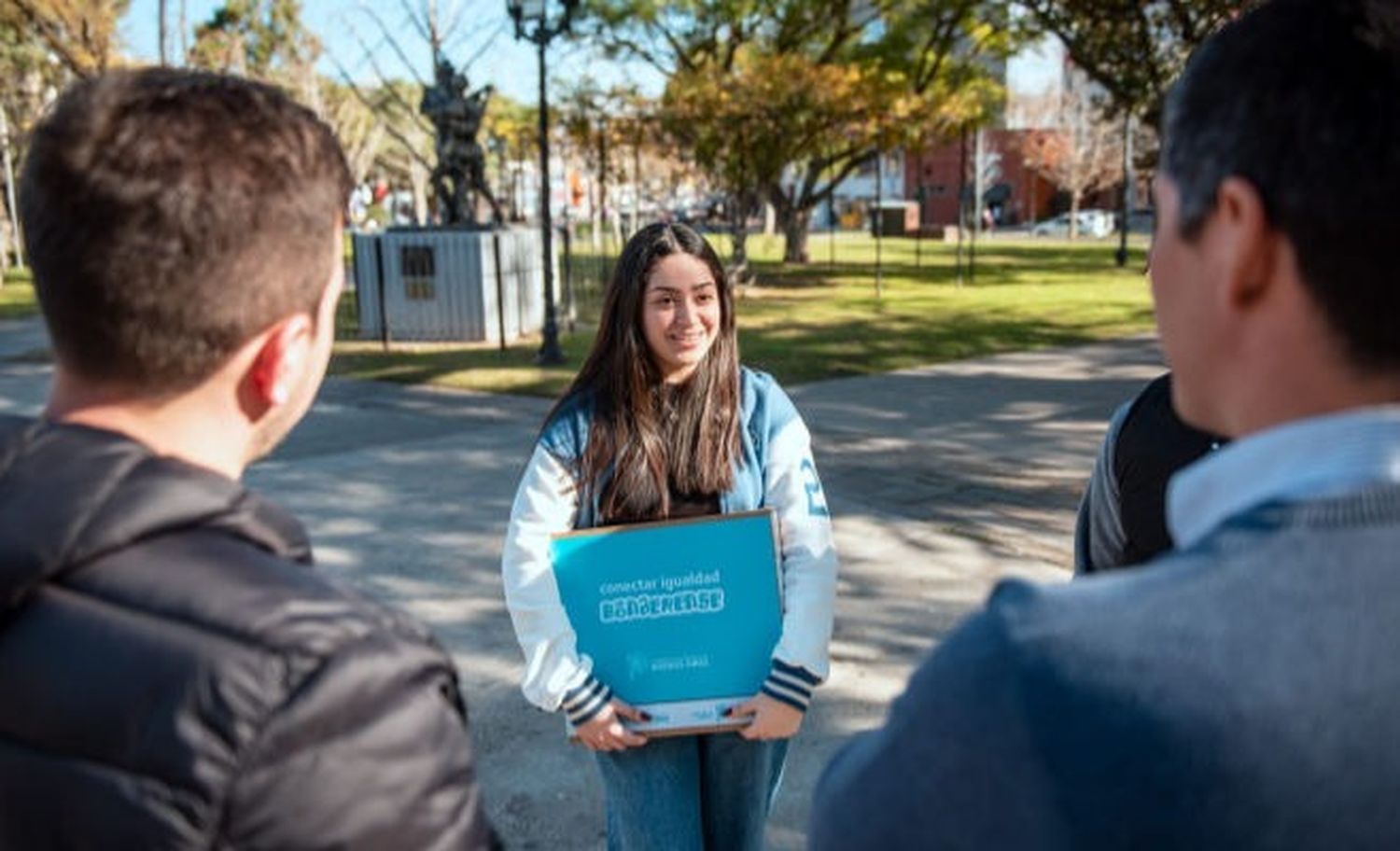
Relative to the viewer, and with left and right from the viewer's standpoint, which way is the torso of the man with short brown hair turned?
facing away from the viewer and to the right of the viewer

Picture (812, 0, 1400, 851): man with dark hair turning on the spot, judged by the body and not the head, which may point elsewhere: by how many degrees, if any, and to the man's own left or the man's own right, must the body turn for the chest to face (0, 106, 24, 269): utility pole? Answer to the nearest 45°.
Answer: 0° — they already face it

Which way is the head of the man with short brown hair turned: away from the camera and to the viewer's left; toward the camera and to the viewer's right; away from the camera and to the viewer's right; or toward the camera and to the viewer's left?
away from the camera and to the viewer's right

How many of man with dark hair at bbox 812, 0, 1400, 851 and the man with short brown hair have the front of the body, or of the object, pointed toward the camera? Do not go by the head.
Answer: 0

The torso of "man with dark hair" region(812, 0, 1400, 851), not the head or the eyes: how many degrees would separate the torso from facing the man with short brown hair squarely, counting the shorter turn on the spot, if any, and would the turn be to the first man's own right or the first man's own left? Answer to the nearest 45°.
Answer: approximately 45° to the first man's own left

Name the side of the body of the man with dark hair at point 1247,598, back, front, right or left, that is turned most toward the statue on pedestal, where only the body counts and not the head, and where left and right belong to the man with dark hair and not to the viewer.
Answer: front

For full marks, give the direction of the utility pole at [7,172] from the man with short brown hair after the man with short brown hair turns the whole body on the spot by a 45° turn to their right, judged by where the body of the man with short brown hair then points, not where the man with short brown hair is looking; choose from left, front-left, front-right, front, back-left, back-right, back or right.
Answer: left

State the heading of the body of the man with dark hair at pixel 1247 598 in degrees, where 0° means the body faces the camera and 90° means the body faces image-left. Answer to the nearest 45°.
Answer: approximately 135°

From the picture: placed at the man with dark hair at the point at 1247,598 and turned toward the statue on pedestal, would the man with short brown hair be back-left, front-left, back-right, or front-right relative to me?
front-left

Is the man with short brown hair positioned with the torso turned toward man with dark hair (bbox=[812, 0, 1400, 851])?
no

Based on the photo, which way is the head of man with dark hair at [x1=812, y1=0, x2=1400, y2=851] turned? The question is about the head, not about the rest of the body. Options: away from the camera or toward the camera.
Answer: away from the camera
